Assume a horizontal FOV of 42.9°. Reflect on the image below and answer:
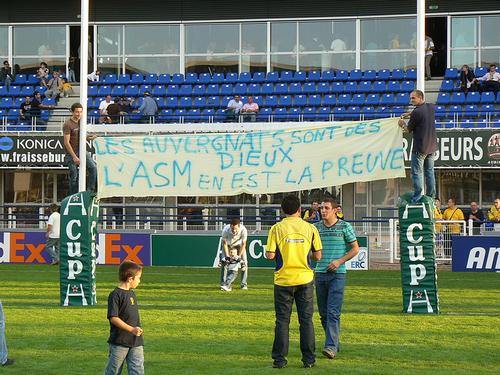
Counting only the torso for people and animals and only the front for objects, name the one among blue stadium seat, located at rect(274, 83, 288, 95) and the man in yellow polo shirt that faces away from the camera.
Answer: the man in yellow polo shirt

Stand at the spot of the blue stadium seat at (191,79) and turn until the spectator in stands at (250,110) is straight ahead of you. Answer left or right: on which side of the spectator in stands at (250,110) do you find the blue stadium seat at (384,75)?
left

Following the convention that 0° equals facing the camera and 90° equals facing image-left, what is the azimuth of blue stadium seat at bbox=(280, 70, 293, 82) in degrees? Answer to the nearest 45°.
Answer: approximately 0°

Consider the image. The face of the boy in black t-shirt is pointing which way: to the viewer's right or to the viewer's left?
to the viewer's right

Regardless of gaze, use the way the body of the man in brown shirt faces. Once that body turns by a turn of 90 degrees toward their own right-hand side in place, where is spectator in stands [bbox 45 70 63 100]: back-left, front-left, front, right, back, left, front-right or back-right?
back-right

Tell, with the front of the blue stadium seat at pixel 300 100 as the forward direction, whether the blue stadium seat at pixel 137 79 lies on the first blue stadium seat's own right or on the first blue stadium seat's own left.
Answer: on the first blue stadium seat's own right

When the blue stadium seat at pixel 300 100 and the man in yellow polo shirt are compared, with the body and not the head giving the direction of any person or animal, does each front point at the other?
yes

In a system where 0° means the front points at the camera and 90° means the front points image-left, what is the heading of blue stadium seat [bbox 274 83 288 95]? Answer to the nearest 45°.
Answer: approximately 0°

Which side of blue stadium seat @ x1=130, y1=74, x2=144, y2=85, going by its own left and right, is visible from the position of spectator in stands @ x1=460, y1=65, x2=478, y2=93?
left
